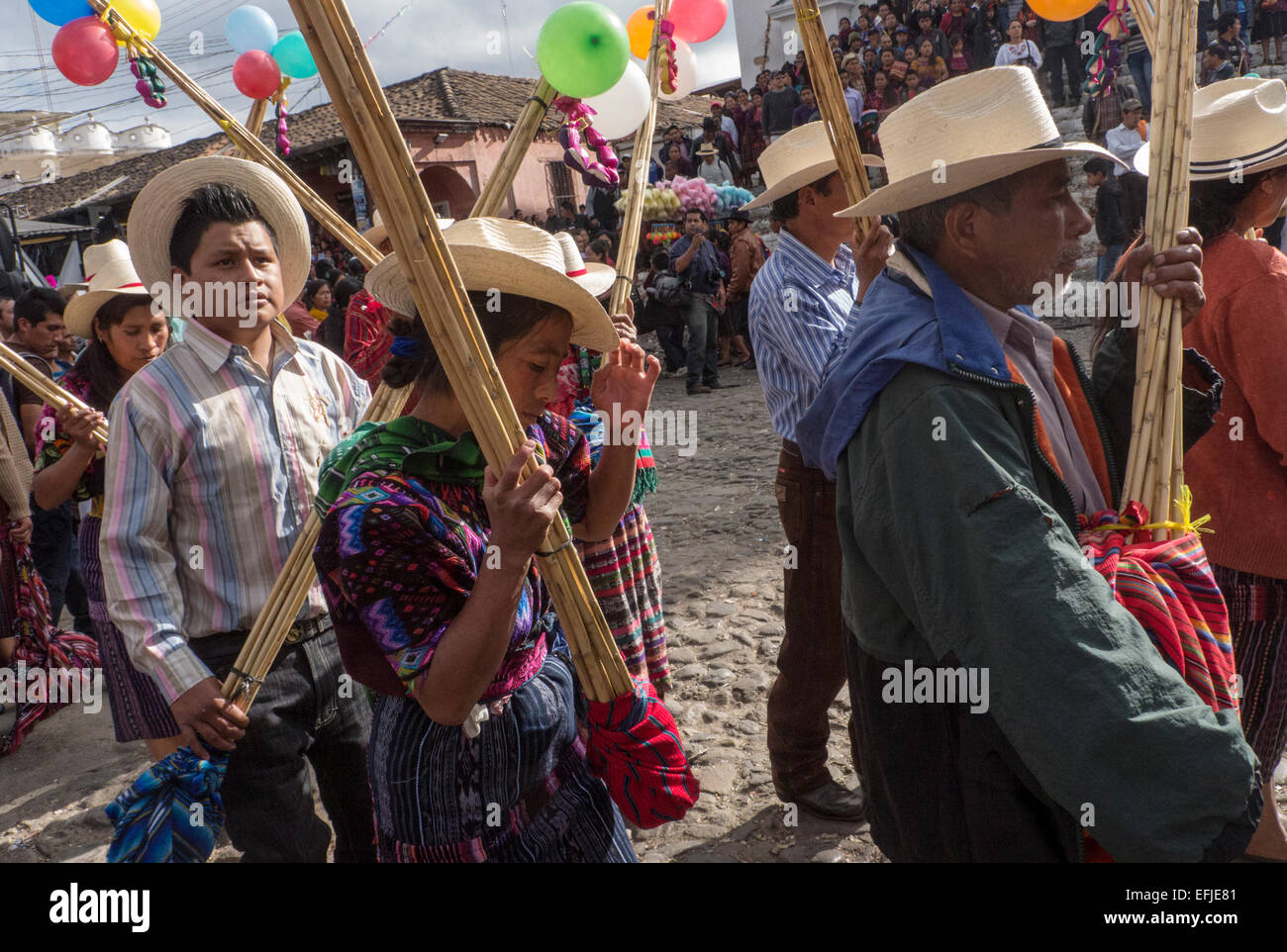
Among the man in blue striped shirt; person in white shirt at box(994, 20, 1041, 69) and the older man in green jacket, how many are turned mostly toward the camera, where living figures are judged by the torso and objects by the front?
1

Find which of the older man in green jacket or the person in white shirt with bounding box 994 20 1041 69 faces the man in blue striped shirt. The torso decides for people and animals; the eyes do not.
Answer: the person in white shirt

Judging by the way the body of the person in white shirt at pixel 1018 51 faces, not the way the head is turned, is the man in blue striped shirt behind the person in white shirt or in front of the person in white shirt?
in front

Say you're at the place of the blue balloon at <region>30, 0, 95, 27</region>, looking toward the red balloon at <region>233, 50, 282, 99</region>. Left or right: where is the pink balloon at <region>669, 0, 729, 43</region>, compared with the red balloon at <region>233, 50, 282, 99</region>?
right

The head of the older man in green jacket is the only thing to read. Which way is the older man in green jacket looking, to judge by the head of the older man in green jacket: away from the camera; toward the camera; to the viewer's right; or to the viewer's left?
to the viewer's right

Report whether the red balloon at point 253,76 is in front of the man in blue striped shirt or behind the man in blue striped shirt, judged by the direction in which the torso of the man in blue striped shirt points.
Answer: behind

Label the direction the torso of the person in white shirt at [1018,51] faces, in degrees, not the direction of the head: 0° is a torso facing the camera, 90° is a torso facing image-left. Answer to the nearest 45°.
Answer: approximately 0°

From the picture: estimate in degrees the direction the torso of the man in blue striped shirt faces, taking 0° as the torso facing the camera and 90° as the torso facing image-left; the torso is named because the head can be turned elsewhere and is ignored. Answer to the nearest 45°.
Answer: approximately 270°

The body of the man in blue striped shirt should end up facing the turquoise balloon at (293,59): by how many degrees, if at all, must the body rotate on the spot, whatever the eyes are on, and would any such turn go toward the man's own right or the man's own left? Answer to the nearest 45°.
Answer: approximately 180°

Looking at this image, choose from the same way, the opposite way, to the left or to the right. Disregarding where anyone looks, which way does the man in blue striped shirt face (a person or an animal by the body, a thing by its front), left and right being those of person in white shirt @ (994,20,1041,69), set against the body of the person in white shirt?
to the left

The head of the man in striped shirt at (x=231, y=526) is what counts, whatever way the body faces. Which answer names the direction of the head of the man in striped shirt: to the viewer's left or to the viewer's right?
to the viewer's right

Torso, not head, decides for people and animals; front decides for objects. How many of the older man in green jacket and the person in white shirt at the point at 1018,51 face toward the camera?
1

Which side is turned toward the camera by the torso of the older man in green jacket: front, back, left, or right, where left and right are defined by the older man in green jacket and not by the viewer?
right

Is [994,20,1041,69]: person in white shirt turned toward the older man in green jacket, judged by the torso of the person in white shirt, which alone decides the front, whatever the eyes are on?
yes
